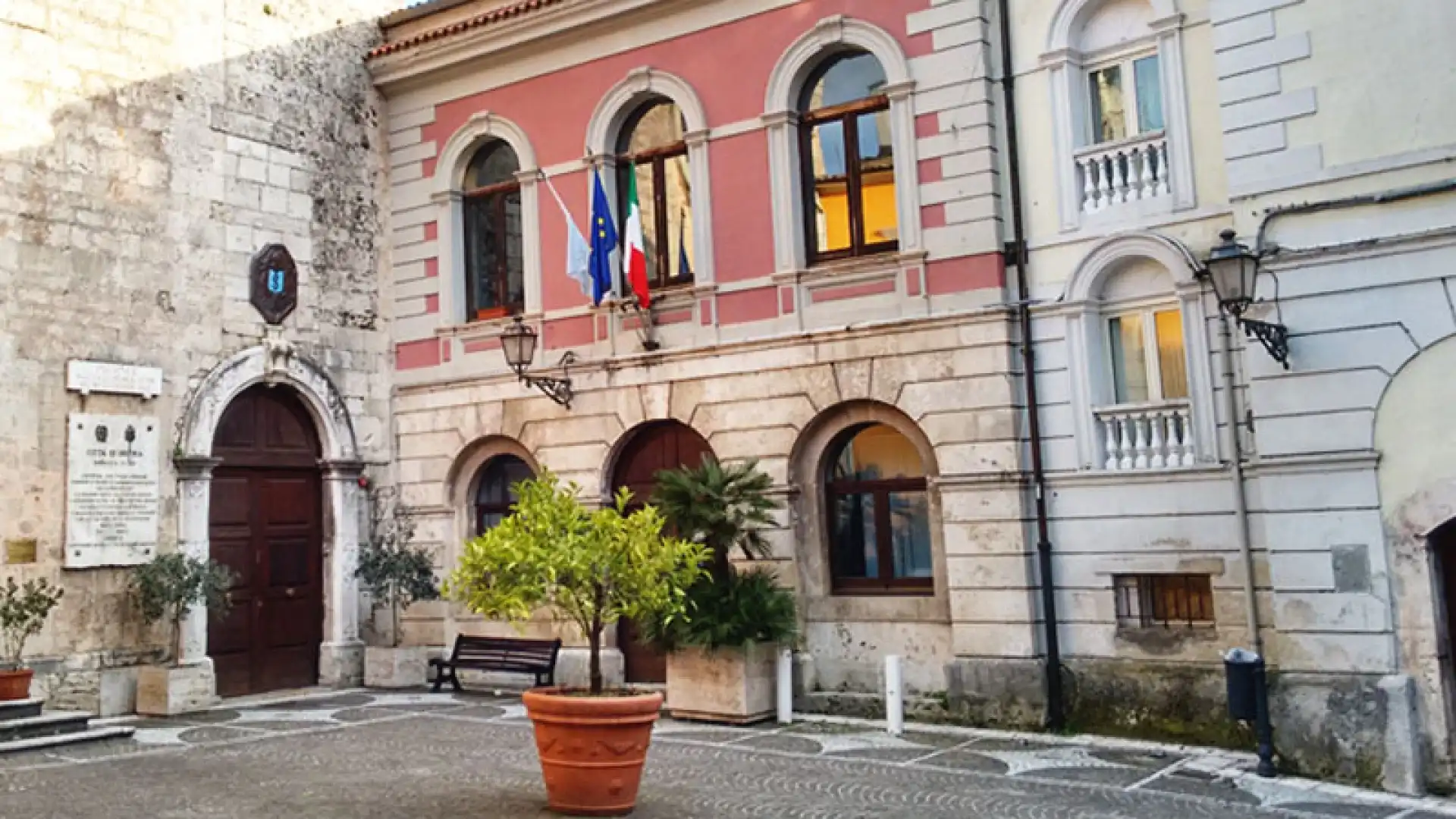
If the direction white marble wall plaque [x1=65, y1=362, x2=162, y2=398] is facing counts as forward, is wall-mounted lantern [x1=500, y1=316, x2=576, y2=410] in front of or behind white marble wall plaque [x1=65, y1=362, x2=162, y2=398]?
in front

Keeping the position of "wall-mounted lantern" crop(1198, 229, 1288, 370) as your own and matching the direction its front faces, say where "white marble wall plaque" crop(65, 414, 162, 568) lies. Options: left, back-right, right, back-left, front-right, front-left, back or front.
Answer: front-right

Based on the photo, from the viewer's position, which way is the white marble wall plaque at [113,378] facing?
facing the viewer and to the right of the viewer

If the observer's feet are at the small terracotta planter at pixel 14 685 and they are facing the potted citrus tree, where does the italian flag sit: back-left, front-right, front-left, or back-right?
front-left

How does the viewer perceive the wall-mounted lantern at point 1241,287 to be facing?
facing the viewer and to the left of the viewer

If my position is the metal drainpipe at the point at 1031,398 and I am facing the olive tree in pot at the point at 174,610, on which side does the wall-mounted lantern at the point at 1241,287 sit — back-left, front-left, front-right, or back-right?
back-left

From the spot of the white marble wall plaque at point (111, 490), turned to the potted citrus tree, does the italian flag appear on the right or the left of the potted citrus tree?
left

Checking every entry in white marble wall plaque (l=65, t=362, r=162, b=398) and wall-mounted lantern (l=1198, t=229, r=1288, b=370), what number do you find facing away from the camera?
0
